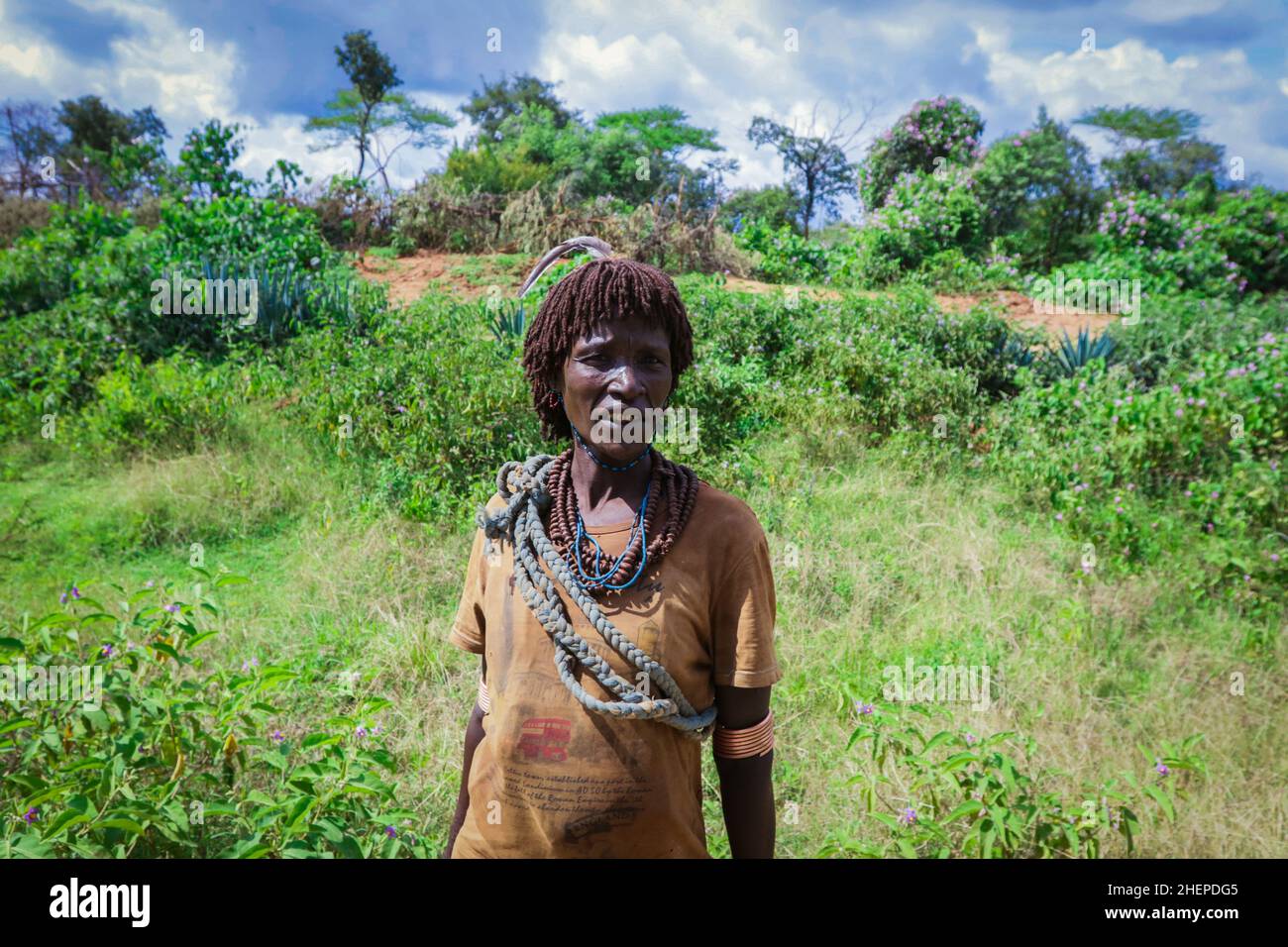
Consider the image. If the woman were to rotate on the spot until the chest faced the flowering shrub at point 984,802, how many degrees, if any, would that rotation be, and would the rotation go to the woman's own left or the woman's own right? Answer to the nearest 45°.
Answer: approximately 135° to the woman's own left

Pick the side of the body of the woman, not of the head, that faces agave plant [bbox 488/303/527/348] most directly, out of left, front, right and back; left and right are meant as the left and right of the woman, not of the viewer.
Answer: back

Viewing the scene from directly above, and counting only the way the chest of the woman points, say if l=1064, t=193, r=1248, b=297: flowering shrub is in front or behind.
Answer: behind

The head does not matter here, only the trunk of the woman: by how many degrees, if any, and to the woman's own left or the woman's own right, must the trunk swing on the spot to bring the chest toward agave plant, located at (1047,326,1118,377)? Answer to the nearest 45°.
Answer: approximately 135° to the woman's own left

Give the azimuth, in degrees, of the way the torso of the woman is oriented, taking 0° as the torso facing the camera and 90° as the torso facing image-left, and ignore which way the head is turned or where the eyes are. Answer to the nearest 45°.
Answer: approximately 0°

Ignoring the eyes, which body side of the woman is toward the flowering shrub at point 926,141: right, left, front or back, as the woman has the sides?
back

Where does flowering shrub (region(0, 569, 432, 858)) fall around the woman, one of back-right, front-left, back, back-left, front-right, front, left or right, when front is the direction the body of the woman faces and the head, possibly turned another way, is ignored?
back-right

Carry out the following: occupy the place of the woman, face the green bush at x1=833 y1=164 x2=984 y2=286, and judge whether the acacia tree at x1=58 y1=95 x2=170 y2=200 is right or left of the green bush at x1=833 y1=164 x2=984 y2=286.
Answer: left
